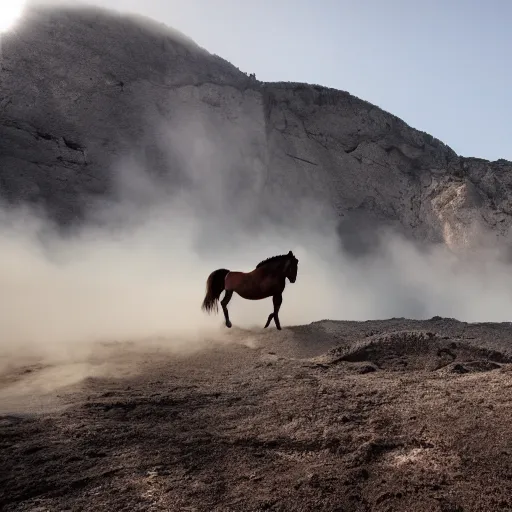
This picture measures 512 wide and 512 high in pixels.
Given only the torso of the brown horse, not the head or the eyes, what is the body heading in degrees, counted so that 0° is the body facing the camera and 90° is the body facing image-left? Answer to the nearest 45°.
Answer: approximately 270°

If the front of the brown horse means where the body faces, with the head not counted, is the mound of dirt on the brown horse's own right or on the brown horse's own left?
on the brown horse's own right
